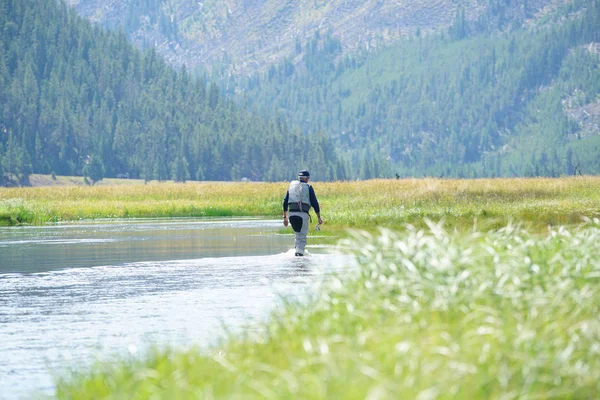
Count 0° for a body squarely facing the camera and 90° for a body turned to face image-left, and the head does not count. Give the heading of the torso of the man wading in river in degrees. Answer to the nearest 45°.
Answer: approximately 180°
